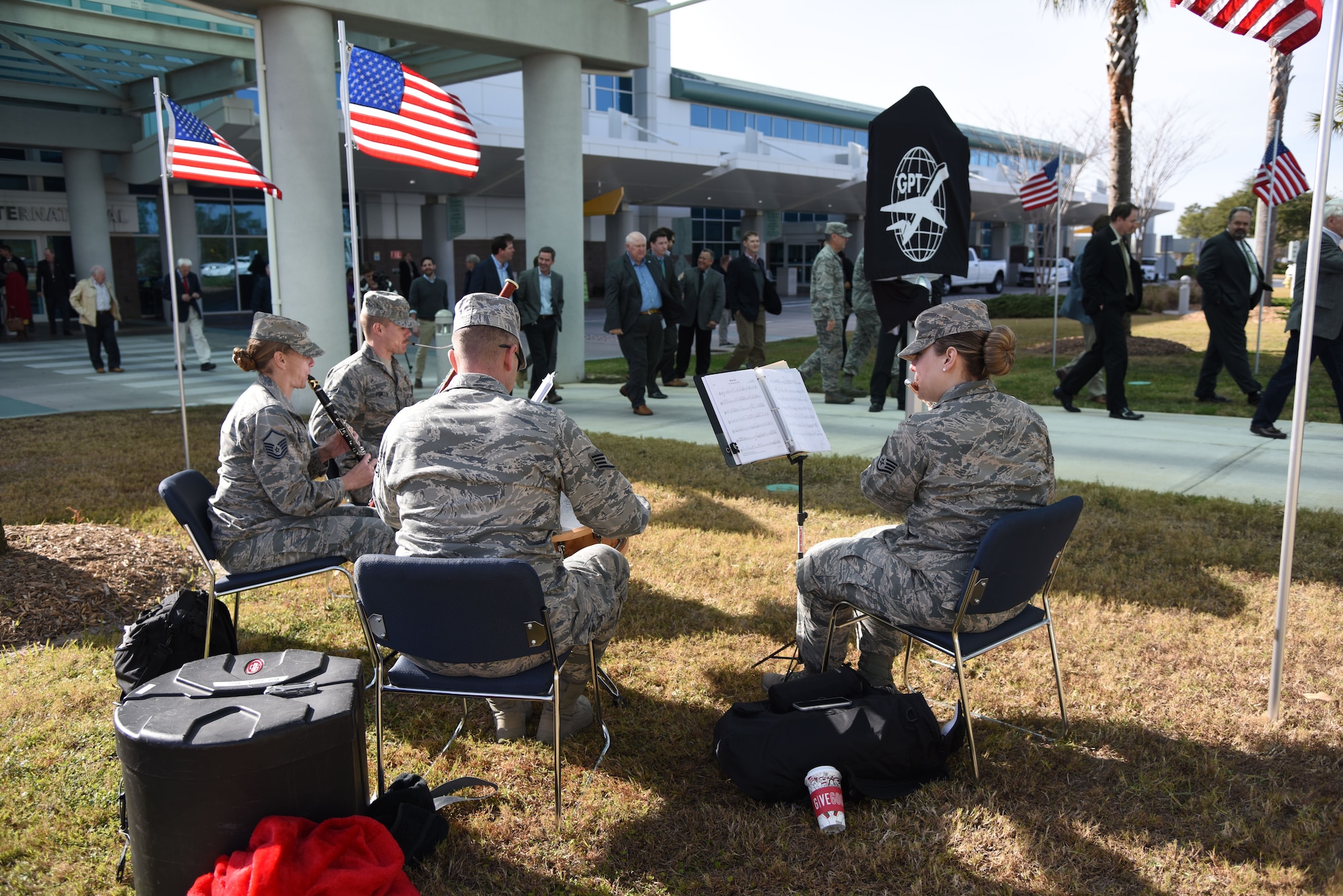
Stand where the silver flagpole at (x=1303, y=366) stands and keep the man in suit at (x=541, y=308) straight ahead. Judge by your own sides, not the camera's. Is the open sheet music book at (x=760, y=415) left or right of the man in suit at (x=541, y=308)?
left

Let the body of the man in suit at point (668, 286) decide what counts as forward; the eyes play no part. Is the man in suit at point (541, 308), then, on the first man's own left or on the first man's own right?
on the first man's own right

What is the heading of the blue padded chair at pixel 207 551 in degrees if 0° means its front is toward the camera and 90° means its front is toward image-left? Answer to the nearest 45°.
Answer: approximately 270°

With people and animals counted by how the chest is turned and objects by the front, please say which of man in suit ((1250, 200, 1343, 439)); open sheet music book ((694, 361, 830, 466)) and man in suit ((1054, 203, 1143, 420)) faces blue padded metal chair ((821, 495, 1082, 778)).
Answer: the open sheet music book

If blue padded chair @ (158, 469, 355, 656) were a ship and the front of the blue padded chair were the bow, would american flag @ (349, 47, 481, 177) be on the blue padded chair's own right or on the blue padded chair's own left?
on the blue padded chair's own left

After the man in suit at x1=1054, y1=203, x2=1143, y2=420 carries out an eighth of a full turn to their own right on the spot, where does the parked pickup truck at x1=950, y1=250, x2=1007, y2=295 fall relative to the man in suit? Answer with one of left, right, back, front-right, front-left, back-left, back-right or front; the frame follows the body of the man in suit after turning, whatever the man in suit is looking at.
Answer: back-left

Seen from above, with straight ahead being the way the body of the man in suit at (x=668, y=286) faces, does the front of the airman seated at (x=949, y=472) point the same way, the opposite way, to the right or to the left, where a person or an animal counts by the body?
the opposite way

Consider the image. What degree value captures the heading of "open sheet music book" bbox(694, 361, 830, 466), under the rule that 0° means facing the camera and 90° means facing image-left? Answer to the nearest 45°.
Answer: approximately 315°

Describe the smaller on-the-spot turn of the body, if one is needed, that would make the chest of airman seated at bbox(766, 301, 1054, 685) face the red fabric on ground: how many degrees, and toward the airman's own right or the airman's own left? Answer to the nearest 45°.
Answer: approximately 90° to the airman's own left
